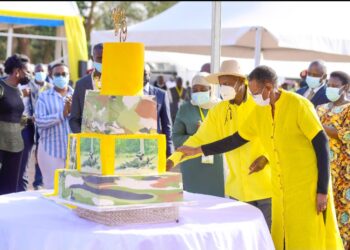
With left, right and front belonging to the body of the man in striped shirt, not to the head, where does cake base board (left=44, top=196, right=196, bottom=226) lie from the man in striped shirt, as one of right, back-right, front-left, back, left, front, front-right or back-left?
front-right

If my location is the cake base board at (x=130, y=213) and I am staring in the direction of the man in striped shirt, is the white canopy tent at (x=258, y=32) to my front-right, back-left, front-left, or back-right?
front-right

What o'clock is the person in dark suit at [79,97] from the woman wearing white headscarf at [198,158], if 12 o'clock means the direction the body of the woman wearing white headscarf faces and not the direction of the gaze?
The person in dark suit is roughly at 2 o'clock from the woman wearing white headscarf.

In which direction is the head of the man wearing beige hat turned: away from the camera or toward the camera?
toward the camera

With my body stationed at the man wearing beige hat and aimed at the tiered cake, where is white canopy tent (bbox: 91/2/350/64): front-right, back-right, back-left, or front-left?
back-right

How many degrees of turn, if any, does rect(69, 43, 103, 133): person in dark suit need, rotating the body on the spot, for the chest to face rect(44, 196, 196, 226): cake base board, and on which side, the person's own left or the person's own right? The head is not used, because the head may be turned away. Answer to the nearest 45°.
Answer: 0° — they already face it

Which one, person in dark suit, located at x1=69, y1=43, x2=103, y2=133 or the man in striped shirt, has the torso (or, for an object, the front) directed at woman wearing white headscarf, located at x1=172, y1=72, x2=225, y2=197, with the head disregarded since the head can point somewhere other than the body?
the man in striped shirt

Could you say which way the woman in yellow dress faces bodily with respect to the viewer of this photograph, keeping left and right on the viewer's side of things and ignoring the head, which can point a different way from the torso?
facing the viewer and to the left of the viewer

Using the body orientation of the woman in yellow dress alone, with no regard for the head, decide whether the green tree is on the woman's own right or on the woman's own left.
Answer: on the woman's own right

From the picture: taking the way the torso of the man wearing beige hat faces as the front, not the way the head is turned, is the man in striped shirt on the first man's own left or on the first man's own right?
on the first man's own right

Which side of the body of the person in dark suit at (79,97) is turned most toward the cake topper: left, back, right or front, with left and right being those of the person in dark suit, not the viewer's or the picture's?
front
